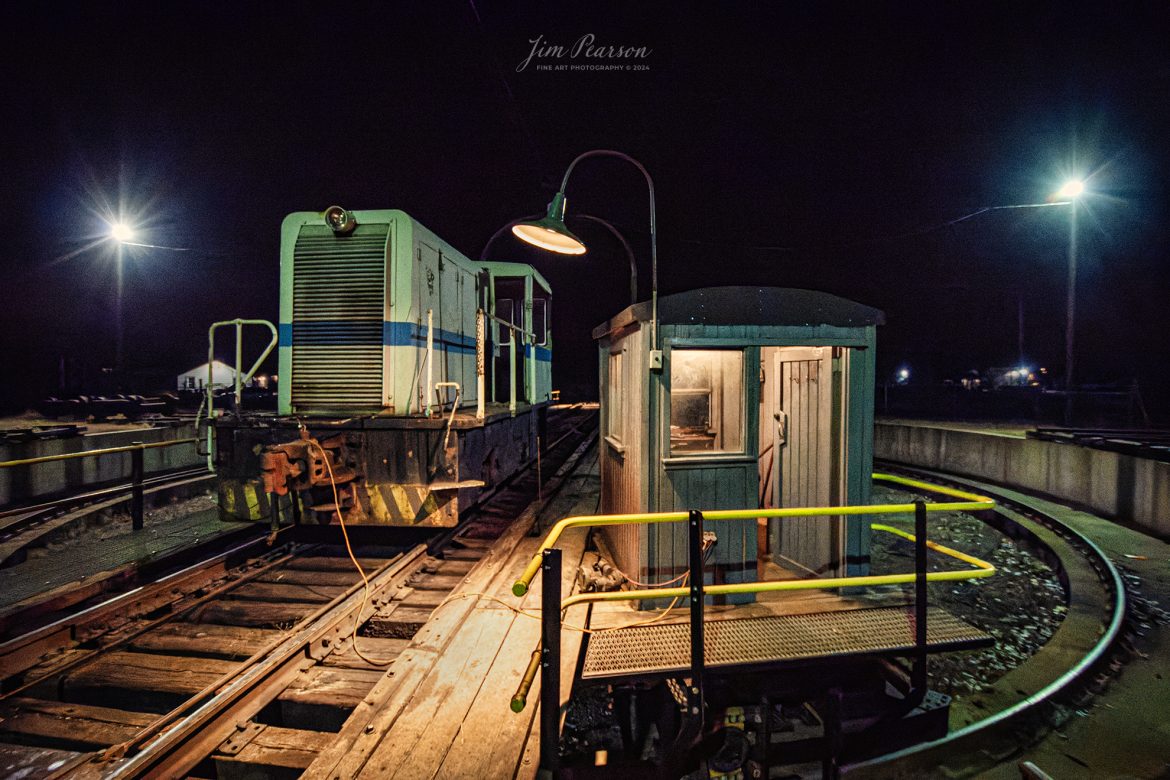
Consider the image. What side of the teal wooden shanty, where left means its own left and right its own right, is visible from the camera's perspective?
front

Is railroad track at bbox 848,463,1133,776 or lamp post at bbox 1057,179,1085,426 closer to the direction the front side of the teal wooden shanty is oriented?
the railroad track

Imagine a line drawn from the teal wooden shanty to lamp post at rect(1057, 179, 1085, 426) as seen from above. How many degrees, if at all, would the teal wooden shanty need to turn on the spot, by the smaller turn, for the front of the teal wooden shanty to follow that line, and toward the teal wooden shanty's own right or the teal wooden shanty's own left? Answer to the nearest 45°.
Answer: approximately 135° to the teal wooden shanty's own left

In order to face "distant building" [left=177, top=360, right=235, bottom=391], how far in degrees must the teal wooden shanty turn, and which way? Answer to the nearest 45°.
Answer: approximately 135° to its right

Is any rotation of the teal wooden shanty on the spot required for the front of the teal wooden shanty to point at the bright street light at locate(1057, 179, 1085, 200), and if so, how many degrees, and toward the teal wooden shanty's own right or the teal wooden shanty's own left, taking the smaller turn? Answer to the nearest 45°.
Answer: approximately 135° to the teal wooden shanty's own left

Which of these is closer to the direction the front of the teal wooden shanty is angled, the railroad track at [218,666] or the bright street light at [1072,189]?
the railroad track

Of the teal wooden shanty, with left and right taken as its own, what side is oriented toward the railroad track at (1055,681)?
left

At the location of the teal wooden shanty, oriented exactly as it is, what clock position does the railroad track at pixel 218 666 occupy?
The railroad track is roughly at 2 o'clock from the teal wooden shanty.

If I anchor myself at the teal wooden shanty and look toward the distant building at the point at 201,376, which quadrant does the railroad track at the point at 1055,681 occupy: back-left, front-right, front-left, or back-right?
back-right

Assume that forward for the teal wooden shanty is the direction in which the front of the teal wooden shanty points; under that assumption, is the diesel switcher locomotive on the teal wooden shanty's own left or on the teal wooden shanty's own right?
on the teal wooden shanty's own right
